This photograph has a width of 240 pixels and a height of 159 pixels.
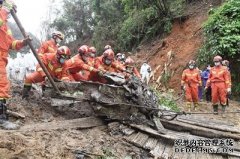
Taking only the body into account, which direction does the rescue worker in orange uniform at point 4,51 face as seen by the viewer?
to the viewer's right

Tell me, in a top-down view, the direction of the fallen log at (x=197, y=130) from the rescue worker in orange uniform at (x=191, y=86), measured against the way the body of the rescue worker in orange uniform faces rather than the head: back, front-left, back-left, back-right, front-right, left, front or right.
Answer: front

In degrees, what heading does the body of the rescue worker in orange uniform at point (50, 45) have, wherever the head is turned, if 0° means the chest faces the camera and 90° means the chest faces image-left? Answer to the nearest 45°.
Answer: approximately 270°

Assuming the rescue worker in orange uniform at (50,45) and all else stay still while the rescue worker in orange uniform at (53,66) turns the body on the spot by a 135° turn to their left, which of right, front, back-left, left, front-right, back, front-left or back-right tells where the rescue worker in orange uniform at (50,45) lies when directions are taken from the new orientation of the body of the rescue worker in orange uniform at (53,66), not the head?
front

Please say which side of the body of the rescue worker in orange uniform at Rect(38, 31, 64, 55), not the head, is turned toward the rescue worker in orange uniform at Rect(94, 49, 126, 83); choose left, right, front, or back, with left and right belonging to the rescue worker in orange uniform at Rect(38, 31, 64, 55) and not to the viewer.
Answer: front

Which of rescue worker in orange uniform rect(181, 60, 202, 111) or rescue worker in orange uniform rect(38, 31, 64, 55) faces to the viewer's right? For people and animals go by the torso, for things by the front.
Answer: rescue worker in orange uniform rect(38, 31, 64, 55)

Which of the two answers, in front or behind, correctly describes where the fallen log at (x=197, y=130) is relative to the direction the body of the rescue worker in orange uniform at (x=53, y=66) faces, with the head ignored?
in front

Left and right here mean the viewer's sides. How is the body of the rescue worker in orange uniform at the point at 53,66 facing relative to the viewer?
facing the viewer and to the right of the viewer

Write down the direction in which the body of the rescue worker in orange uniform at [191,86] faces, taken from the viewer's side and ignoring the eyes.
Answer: toward the camera
